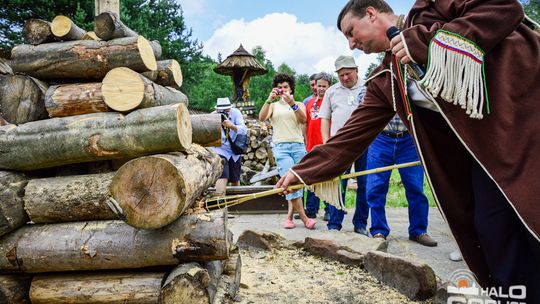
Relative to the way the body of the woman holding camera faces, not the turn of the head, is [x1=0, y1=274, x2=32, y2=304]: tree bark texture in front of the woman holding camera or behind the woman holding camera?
in front

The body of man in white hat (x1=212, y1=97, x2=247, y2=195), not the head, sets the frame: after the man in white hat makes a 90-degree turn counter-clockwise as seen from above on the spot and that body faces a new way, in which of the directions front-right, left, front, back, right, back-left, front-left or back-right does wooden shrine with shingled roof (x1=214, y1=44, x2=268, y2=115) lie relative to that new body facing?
back-left

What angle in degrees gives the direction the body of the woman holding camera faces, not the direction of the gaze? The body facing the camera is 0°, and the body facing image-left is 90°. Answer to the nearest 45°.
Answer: approximately 0°

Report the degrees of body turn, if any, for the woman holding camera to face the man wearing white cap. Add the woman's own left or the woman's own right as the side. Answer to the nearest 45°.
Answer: approximately 45° to the woman's own left

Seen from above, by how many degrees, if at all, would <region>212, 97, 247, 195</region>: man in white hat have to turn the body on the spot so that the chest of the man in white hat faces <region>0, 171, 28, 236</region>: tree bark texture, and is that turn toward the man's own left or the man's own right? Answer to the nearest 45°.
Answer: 0° — they already face it

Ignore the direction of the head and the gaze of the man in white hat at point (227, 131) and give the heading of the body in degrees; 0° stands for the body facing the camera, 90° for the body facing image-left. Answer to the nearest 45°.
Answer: approximately 45°

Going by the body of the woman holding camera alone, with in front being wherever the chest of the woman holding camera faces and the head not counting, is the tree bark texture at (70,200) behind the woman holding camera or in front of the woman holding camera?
in front

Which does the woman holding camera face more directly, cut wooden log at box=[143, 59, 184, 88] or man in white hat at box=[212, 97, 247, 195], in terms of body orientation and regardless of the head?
the cut wooden log

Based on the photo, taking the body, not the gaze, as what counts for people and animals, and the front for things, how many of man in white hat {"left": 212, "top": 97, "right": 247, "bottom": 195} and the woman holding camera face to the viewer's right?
0

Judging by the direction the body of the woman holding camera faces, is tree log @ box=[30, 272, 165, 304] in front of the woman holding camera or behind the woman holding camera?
in front

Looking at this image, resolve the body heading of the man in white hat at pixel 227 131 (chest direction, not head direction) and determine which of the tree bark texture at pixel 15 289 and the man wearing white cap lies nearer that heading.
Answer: the tree bark texture

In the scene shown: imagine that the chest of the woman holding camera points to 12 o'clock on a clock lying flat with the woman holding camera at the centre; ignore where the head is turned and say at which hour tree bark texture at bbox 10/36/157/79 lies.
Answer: The tree bark texture is roughly at 1 o'clock from the woman holding camera.

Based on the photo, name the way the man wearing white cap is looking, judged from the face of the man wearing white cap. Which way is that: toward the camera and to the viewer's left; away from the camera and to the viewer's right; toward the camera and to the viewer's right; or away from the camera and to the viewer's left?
toward the camera and to the viewer's left

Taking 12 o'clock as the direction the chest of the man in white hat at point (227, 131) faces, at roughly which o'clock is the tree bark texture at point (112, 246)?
The tree bark texture is roughly at 11 o'clock from the man in white hat.
